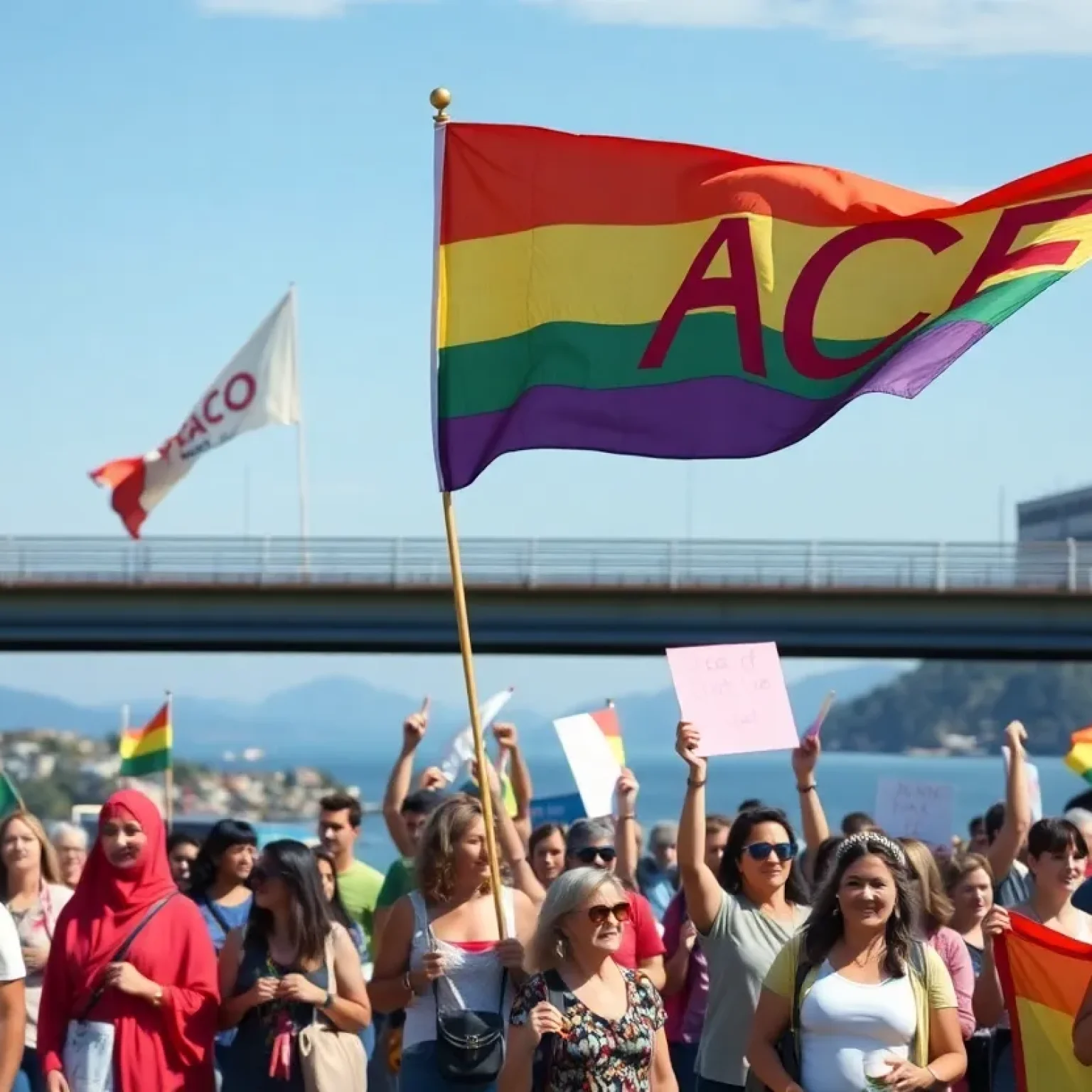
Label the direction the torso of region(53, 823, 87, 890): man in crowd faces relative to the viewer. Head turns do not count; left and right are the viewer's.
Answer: facing the viewer

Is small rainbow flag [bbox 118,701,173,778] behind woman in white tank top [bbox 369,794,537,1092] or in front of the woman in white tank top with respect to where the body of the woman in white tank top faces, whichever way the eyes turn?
behind

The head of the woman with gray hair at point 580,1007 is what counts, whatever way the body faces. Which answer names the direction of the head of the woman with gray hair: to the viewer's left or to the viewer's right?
to the viewer's right

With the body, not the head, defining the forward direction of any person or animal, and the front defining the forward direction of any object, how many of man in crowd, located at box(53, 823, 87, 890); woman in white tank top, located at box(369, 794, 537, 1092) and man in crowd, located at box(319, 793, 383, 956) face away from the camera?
0

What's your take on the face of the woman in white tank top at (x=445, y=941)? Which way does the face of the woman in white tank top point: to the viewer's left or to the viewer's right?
to the viewer's right

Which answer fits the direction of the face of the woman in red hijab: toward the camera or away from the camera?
toward the camera

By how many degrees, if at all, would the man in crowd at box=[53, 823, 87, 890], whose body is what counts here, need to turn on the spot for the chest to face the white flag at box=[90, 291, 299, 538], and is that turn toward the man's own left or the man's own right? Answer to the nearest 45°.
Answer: approximately 180°

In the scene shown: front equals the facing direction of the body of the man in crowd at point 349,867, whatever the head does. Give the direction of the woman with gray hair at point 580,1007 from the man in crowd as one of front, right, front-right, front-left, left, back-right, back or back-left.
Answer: front-left

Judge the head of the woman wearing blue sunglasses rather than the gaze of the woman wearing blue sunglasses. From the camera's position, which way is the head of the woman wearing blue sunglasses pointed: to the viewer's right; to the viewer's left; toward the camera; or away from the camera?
toward the camera

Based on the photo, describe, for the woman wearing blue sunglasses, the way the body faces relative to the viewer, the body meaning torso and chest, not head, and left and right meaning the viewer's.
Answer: facing the viewer and to the right of the viewer

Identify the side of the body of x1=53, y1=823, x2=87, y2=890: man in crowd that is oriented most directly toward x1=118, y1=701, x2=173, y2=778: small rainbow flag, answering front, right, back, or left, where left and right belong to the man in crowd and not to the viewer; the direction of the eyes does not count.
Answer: back

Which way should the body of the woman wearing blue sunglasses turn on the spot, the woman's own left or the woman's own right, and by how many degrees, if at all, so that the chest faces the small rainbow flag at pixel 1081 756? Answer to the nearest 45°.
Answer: approximately 135° to the woman's own left
